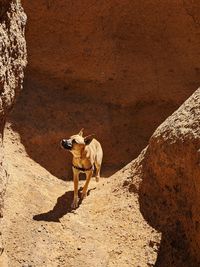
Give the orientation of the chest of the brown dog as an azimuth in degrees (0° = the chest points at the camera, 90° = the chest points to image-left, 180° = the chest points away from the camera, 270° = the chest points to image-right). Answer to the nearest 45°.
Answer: approximately 45°
